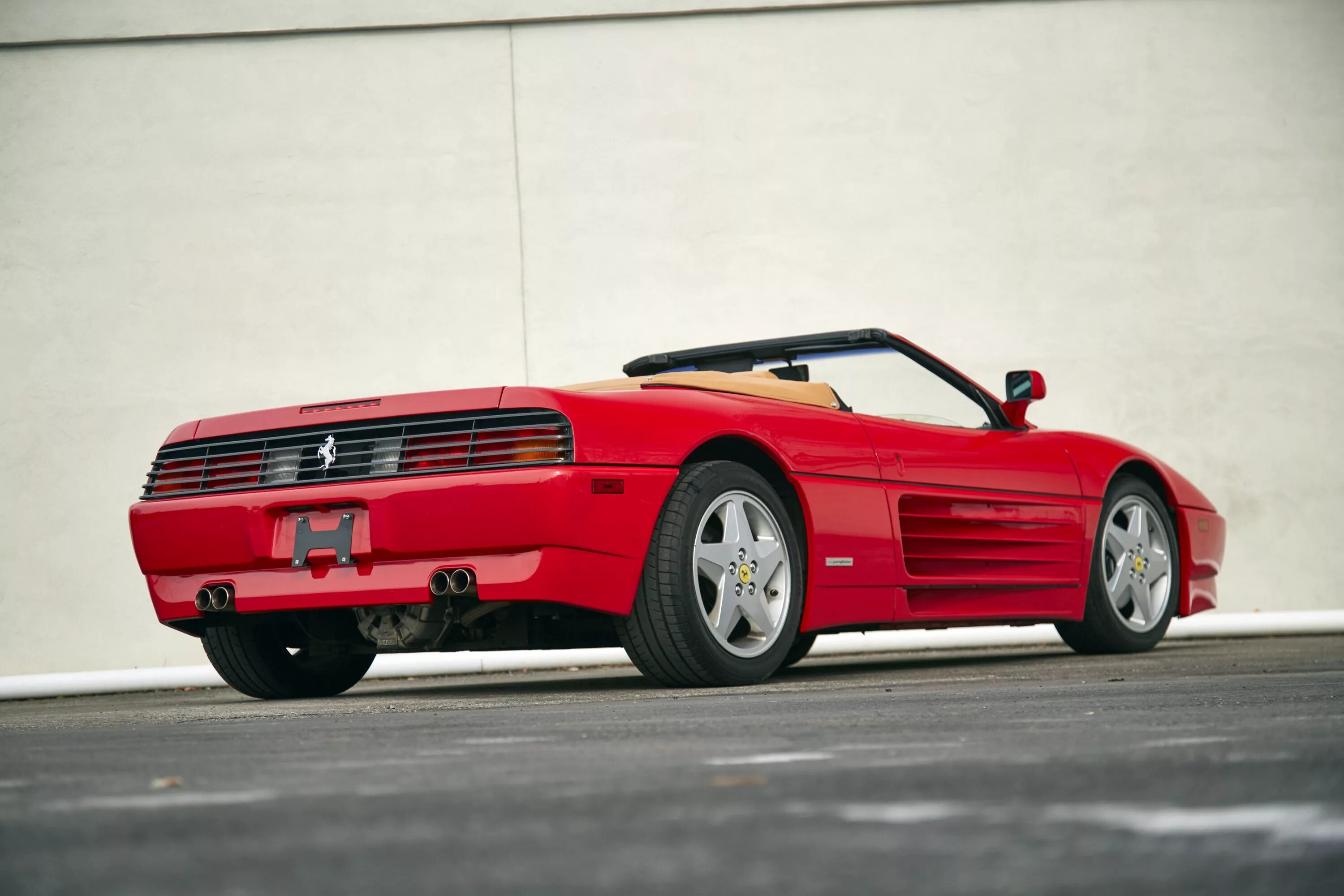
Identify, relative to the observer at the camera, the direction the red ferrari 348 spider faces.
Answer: facing away from the viewer and to the right of the viewer
